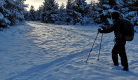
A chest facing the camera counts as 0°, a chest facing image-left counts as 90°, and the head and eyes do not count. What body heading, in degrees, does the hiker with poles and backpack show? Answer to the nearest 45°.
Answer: approximately 90°

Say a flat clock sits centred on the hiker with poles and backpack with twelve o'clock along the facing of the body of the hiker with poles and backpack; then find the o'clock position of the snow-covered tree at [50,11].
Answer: The snow-covered tree is roughly at 2 o'clock from the hiker with poles and backpack.

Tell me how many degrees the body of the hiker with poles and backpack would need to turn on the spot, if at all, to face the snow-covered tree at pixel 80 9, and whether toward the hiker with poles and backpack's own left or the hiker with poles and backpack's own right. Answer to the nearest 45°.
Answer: approximately 90° to the hiker with poles and backpack's own right
